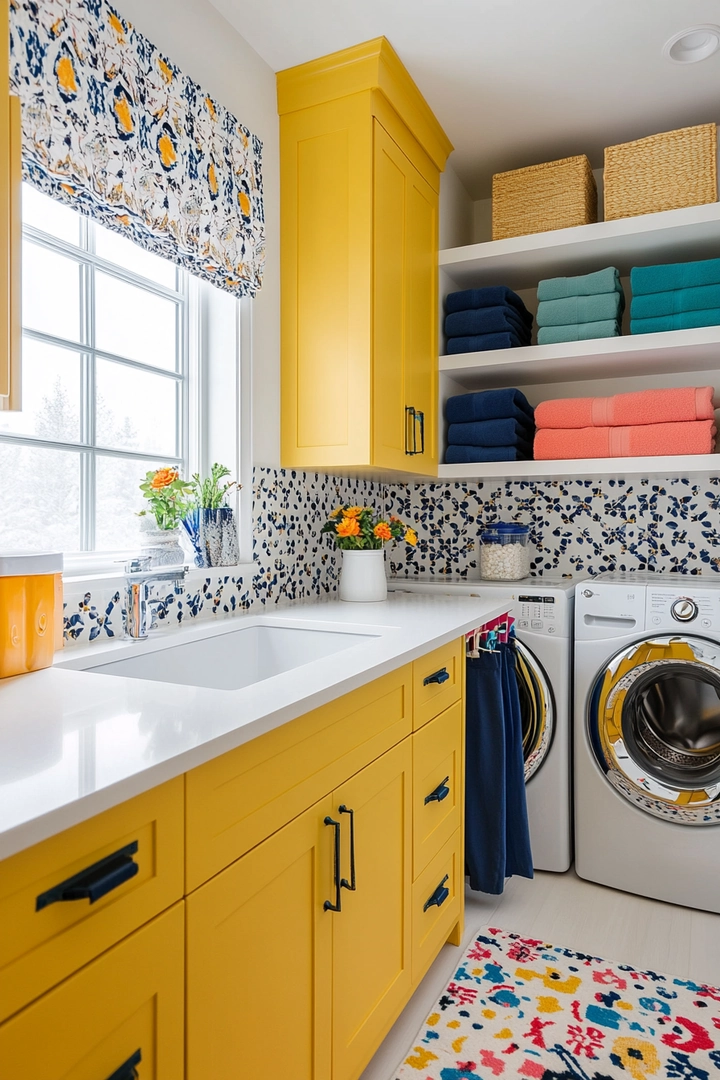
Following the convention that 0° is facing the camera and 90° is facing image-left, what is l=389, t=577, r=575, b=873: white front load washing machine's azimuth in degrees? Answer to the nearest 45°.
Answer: approximately 0°

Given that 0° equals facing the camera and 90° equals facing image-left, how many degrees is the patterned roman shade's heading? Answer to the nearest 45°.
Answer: approximately 315°

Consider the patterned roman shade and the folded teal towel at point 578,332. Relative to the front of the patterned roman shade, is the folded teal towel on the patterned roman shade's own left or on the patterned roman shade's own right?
on the patterned roman shade's own left

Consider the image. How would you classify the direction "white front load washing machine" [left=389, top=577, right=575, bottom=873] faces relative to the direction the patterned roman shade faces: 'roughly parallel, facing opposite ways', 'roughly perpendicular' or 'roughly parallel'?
roughly perpendicular
